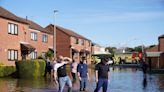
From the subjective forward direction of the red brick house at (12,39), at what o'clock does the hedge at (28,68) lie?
The hedge is roughly at 1 o'clock from the red brick house.

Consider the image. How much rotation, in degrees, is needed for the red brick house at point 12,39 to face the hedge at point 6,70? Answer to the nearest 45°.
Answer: approximately 45° to its right

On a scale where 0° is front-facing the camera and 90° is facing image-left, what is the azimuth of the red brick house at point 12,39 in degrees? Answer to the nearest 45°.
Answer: approximately 315°

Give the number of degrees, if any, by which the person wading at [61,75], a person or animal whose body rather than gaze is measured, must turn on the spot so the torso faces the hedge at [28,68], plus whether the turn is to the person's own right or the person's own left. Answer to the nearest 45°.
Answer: approximately 135° to the person's own left

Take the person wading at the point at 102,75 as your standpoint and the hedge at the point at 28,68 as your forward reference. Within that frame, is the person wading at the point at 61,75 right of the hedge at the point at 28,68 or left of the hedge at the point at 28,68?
left
